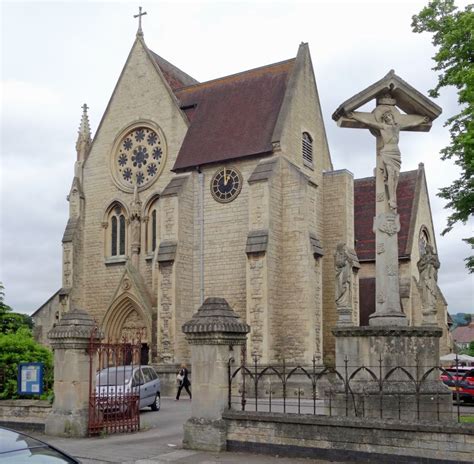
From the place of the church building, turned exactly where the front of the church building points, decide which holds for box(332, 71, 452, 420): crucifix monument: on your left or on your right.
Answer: on your left

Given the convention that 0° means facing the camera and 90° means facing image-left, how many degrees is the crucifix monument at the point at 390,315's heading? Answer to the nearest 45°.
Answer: approximately 0°

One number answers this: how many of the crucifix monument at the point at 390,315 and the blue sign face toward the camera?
2

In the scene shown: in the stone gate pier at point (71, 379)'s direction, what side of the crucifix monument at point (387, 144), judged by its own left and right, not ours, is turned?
right

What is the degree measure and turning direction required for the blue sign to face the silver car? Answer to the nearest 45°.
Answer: approximately 135° to its left

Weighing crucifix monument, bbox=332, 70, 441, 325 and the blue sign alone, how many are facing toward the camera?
2
